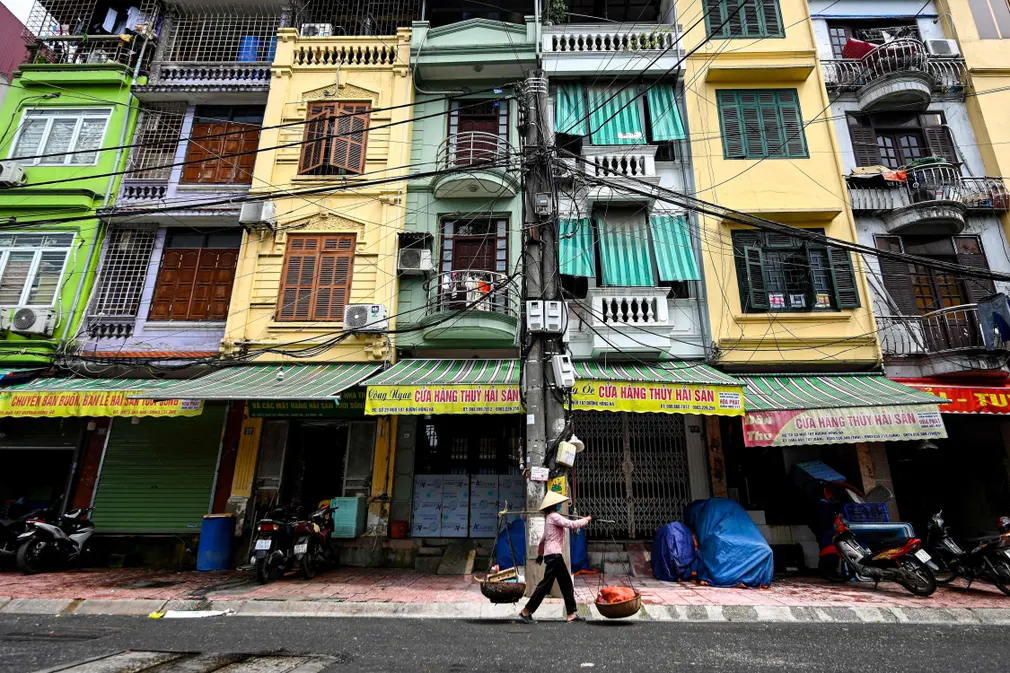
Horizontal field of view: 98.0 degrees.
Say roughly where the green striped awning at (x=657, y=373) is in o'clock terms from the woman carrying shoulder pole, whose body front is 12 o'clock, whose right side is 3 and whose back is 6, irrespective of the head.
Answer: The green striped awning is roughly at 10 o'clock from the woman carrying shoulder pole.

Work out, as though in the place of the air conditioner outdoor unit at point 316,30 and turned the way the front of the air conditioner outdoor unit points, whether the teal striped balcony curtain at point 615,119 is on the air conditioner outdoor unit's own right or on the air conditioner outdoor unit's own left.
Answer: on the air conditioner outdoor unit's own left

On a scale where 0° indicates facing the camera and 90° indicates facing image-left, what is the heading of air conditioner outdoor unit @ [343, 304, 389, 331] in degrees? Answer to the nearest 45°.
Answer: approximately 0°

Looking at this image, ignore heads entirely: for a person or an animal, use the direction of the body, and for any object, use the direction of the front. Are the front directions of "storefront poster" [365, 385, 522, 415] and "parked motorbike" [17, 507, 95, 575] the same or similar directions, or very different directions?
very different directions

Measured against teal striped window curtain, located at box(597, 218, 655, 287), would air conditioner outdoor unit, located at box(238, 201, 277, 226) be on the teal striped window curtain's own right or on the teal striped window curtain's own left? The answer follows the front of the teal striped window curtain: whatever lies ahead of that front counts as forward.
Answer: on the teal striped window curtain's own right

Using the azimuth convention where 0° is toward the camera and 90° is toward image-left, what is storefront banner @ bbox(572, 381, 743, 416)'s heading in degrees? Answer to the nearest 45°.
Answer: approximately 0°

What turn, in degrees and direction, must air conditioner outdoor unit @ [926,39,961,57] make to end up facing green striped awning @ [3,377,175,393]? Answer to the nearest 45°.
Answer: approximately 45° to its right
